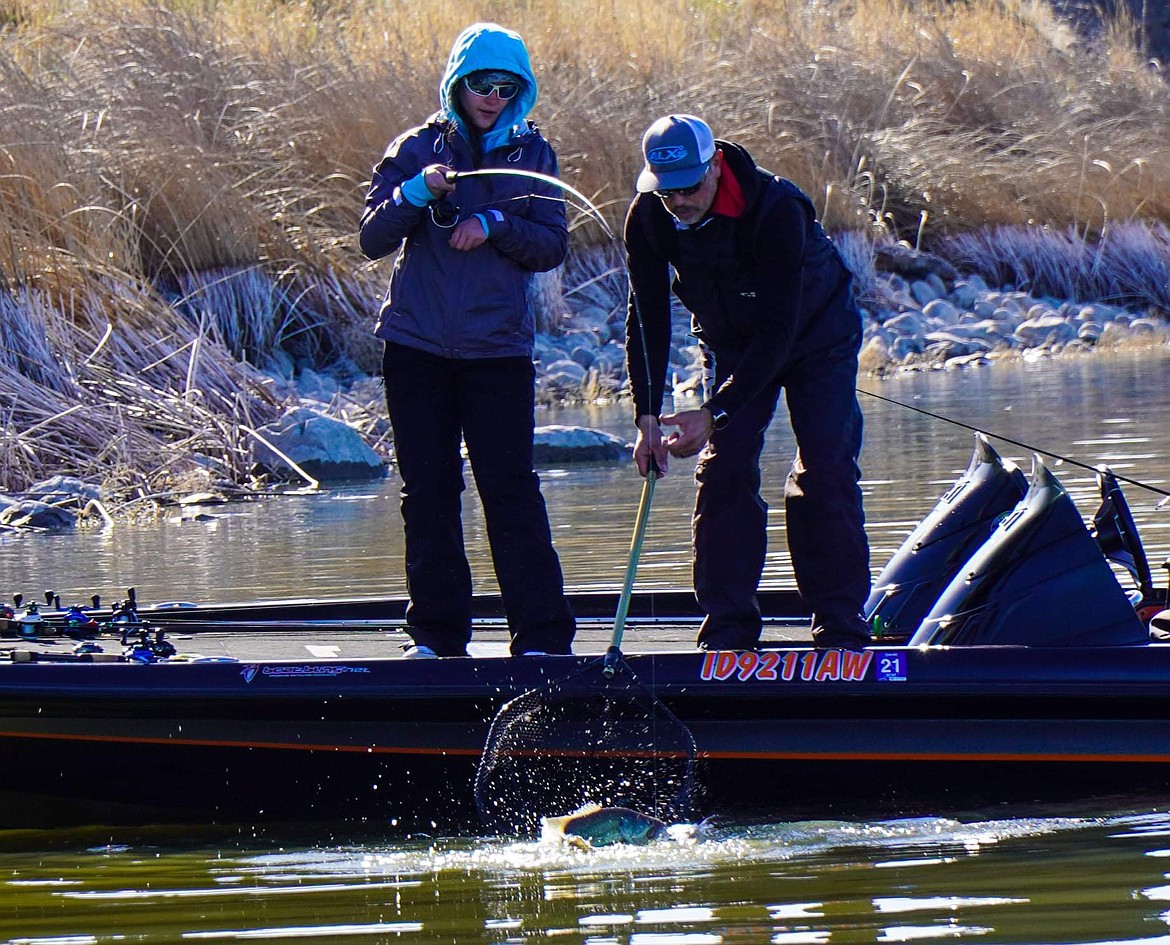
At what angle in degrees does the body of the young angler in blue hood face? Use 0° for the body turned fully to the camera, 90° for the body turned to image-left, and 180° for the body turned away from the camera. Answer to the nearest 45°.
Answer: approximately 0°

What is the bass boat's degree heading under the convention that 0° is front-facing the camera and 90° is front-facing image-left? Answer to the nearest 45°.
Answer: approximately 90°

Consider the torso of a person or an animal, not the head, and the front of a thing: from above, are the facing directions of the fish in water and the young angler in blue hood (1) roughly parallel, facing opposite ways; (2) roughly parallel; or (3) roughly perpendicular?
roughly perpendicular

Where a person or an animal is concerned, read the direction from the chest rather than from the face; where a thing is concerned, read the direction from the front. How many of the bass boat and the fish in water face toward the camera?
0
